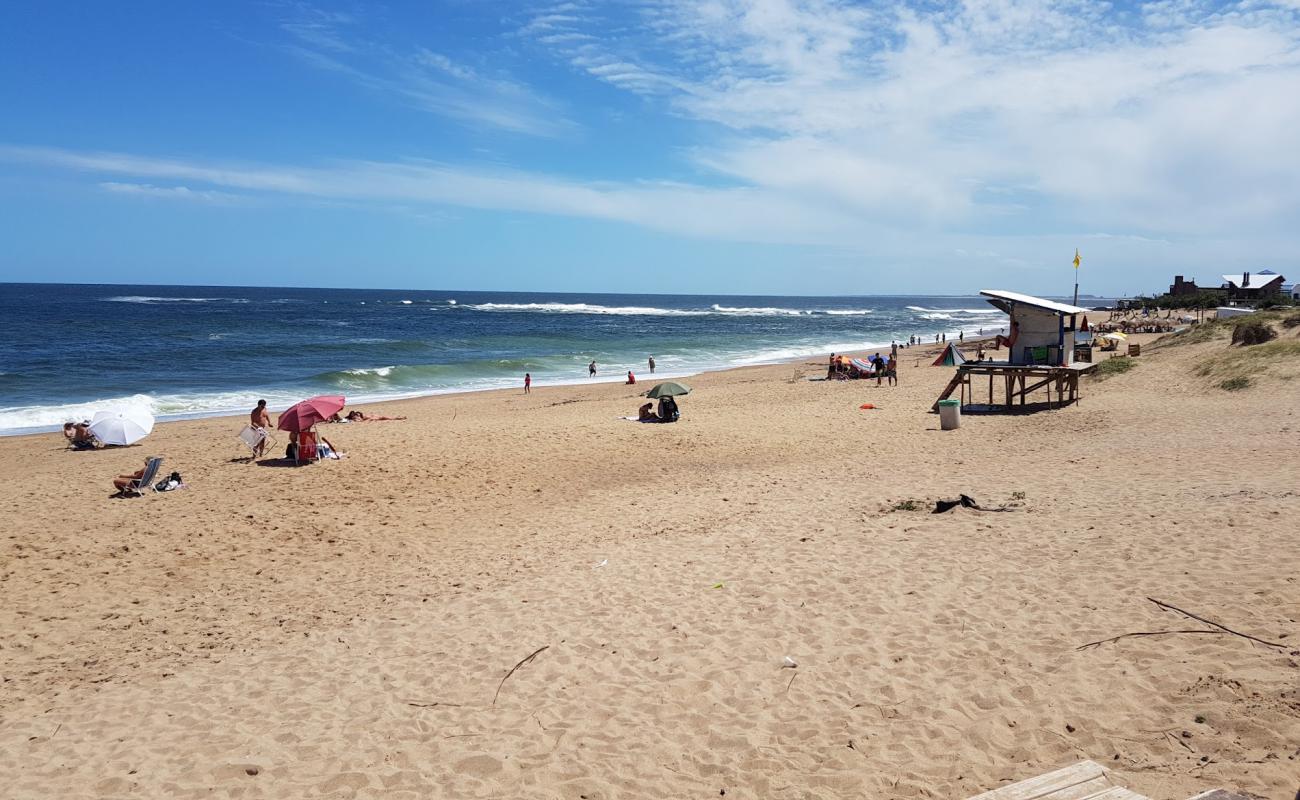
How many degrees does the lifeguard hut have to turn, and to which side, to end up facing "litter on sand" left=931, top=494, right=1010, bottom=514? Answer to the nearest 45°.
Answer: approximately 90° to its left

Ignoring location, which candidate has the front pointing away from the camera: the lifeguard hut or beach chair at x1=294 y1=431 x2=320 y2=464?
the beach chair

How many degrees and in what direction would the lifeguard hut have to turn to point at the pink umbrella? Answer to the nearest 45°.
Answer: approximately 45° to its left

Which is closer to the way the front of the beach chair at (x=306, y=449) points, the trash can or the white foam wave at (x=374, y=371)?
the white foam wave

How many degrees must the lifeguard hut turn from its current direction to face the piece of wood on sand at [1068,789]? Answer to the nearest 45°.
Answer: approximately 90° to its left

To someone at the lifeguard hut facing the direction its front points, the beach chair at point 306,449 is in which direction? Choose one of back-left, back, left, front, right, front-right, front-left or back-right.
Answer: front-left

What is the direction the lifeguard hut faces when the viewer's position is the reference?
facing to the left of the viewer

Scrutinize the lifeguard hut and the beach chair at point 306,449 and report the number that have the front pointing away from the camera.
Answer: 1

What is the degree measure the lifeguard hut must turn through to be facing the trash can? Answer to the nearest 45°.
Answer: approximately 45° to its left

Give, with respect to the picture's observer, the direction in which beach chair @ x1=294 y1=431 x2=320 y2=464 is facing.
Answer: facing away from the viewer

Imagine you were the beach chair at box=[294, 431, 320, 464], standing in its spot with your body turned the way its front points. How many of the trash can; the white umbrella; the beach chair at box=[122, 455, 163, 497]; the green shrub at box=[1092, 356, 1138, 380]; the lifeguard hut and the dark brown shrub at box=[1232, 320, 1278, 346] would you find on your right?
4

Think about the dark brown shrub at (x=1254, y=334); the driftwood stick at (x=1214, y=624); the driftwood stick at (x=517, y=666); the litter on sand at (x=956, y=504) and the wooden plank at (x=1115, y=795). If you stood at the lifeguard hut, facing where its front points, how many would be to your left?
4

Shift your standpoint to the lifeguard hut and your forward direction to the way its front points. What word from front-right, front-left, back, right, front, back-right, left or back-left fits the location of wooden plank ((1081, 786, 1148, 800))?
left

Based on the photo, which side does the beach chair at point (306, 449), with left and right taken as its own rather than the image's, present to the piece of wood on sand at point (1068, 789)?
back

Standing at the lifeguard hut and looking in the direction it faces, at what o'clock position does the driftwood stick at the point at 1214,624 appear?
The driftwood stick is roughly at 9 o'clock from the lifeguard hut.

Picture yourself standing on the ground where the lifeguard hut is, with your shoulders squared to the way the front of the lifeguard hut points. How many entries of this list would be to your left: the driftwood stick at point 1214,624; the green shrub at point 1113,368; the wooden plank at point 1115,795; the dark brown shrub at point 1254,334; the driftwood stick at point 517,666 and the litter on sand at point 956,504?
4

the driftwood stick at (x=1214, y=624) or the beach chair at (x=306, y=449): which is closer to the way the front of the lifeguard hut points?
the beach chair

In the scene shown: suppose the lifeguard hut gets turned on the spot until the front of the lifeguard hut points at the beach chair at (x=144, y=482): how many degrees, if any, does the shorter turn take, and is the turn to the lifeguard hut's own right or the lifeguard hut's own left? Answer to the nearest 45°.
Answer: approximately 45° to the lifeguard hut's own left

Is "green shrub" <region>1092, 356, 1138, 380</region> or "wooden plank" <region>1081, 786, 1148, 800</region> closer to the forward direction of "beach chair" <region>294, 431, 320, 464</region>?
the green shrub
